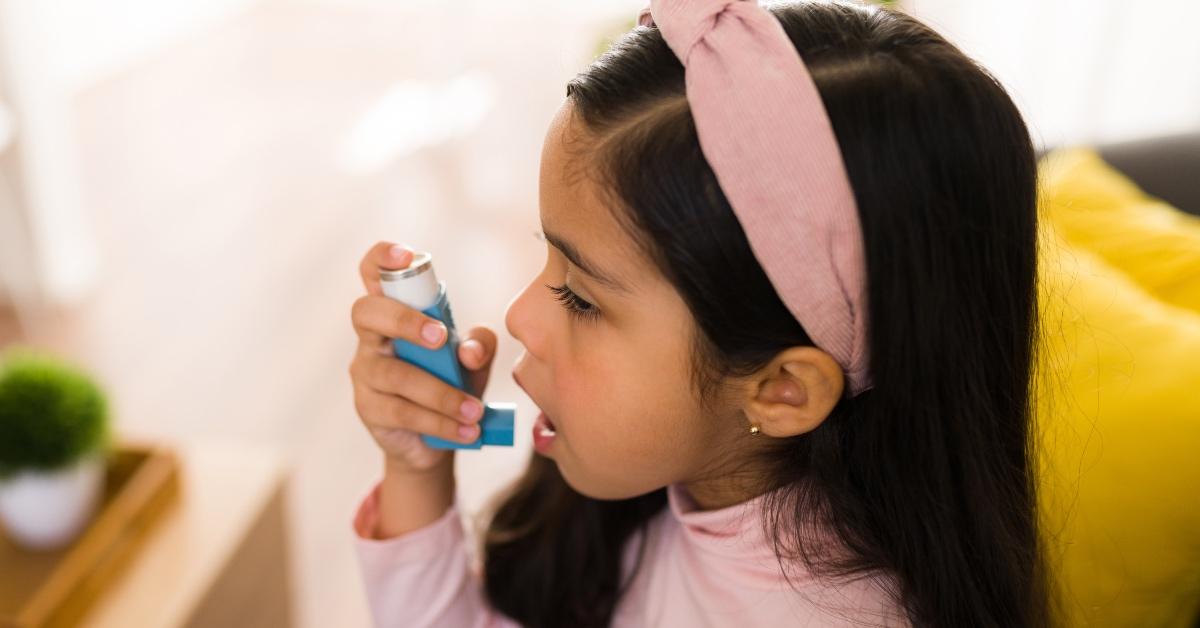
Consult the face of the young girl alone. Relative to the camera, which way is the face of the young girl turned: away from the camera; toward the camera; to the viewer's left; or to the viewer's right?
to the viewer's left

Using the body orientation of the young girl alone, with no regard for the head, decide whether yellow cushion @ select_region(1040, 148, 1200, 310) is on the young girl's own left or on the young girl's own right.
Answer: on the young girl's own right

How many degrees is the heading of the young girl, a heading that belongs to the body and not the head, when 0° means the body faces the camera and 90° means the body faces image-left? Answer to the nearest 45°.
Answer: approximately 90°

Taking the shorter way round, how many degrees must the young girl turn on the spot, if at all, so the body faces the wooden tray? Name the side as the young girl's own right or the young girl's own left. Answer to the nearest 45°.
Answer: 0° — they already face it

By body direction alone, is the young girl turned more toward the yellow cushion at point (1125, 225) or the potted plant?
the potted plant

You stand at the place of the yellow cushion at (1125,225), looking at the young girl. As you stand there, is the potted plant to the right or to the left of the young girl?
right

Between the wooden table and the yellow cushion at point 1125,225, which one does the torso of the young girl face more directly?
the wooden table
